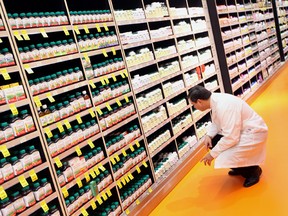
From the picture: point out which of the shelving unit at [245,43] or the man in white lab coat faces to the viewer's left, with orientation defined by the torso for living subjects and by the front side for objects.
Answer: the man in white lab coat

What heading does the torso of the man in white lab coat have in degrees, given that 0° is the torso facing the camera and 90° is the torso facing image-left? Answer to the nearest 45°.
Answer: approximately 90°

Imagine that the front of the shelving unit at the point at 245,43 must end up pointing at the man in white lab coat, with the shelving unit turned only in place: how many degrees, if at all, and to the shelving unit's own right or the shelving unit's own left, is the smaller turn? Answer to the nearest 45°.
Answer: approximately 45° to the shelving unit's own right

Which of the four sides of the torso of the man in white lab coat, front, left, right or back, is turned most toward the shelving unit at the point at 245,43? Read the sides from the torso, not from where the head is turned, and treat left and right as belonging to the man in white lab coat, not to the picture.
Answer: right
